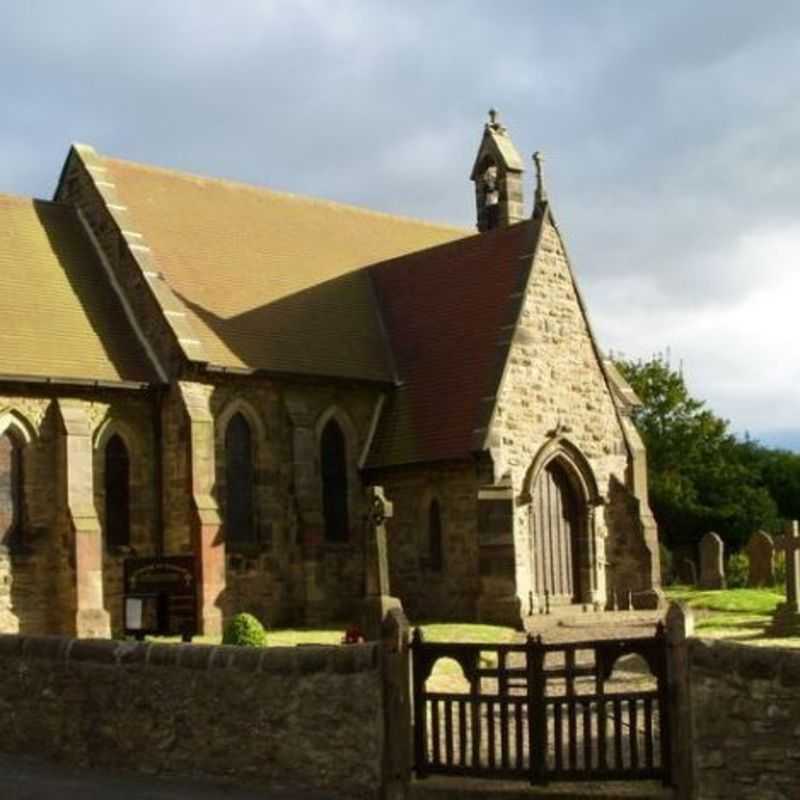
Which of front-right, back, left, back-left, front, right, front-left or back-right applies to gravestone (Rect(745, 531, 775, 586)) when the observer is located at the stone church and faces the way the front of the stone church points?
left

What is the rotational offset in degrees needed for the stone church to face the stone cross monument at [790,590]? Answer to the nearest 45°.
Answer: approximately 45° to its left

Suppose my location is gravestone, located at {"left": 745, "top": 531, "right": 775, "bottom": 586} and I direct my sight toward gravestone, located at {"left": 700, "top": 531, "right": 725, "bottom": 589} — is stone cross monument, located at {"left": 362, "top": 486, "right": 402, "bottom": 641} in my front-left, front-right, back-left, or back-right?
front-left

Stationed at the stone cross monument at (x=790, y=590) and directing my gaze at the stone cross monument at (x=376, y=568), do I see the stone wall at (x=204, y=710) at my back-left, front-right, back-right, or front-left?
front-left

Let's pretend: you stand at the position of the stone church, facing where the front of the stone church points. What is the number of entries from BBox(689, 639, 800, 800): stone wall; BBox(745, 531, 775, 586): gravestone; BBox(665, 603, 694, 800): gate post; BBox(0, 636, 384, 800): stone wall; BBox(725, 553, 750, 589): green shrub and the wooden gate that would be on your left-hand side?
2

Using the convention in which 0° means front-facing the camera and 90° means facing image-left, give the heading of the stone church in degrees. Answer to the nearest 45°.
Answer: approximately 315°

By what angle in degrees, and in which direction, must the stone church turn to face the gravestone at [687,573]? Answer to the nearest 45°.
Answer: approximately 90° to its left

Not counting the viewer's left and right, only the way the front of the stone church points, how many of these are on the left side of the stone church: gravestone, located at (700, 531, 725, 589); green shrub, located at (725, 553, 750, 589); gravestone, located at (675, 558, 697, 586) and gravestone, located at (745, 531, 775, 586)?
4

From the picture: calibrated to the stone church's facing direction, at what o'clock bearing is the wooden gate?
The wooden gate is roughly at 1 o'clock from the stone church.

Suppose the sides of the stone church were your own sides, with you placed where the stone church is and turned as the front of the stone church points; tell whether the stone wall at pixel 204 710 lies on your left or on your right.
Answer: on your right

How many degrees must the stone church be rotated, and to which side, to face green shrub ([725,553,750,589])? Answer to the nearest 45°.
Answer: approximately 90° to its left

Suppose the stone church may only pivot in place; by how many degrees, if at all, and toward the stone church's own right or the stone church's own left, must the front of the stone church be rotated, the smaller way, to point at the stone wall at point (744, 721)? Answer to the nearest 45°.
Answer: approximately 45° to the stone church's own right
